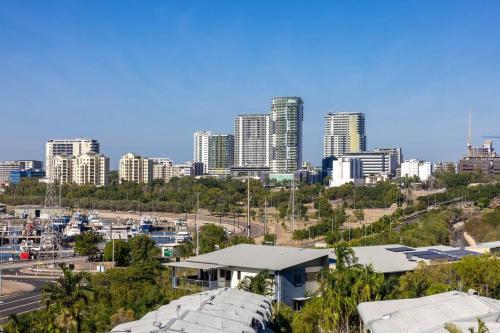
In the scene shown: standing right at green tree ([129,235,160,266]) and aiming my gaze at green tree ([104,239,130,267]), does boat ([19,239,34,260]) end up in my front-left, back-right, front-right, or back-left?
front-right

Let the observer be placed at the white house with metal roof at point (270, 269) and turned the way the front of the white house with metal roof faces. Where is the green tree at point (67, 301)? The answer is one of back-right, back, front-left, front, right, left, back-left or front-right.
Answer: front

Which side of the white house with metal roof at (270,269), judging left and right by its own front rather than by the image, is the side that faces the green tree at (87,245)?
right

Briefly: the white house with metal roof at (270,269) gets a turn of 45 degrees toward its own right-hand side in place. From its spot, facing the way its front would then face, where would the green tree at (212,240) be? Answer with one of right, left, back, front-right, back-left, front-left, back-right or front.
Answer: right

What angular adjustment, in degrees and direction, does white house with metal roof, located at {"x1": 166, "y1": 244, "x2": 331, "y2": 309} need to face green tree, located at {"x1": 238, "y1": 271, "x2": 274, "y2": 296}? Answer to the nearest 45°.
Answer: approximately 45° to its left

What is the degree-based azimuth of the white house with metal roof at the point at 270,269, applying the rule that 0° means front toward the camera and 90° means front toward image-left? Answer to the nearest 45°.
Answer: approximately 45°

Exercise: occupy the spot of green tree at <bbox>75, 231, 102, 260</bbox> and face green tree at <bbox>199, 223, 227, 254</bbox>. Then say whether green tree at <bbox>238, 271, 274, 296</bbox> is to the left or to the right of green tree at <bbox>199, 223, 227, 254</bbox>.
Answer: right

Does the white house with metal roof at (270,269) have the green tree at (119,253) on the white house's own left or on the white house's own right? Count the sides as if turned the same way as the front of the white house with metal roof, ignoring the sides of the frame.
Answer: on the white house's own right

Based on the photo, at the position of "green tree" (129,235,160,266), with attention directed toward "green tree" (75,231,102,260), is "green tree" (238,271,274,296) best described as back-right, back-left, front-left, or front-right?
back-left

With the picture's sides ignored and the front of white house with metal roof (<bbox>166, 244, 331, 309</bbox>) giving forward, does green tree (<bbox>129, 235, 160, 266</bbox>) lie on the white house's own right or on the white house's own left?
on the white house's own right

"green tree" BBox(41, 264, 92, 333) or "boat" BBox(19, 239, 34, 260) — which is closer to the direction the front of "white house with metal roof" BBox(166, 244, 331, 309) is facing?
the green tree

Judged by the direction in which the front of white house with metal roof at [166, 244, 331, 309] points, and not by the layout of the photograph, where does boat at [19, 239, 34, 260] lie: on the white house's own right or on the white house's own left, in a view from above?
on the white house's own right
